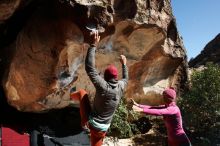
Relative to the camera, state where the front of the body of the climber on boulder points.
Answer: away from the camera

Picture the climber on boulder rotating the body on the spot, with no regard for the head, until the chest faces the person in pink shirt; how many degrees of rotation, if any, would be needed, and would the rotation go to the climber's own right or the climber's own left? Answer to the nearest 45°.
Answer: approximately 45° to the climber's own right

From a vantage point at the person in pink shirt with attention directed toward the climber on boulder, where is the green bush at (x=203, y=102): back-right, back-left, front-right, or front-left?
back-right

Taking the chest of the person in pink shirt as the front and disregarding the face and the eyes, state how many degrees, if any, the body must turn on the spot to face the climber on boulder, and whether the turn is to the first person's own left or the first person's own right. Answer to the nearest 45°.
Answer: approximately 45° to the first person's own left

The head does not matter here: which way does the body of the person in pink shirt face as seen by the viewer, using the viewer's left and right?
facing to the left of the viewer

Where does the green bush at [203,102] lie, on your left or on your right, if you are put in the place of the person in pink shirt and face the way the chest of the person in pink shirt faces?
on your right

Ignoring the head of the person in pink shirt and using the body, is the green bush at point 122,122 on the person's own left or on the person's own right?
on the person's own right

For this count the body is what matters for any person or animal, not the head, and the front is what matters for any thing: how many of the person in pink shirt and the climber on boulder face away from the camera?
1

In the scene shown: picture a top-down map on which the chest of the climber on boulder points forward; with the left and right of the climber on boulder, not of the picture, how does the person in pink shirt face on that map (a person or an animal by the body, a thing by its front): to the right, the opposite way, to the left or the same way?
to the left
